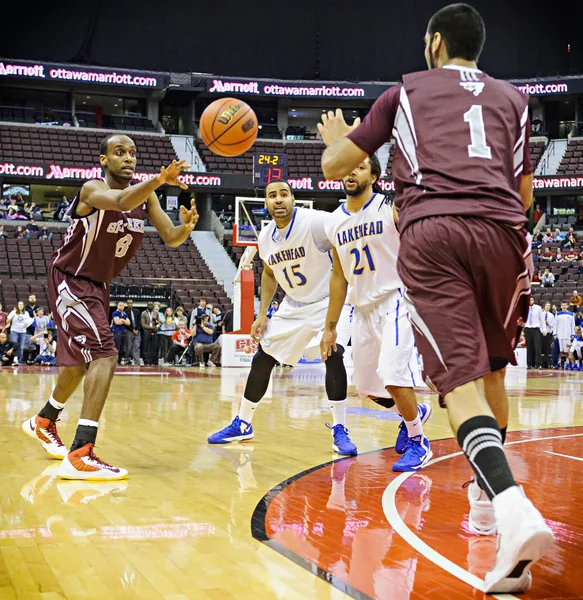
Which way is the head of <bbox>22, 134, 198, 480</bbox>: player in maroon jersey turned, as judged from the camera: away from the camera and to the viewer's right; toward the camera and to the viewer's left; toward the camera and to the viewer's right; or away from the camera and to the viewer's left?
toward the camera and to the viewer's right

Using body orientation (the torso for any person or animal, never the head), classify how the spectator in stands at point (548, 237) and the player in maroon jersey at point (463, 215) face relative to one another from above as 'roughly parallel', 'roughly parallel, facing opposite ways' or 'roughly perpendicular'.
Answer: roughly parallel, facing opposite ways

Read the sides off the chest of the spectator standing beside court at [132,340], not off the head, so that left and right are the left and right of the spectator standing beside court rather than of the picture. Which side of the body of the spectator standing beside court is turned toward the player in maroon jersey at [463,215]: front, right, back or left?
front

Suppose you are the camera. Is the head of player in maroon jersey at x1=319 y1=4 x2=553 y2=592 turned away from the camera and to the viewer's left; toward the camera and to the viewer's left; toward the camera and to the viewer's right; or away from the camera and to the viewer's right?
away from the camera and to the viewer's left

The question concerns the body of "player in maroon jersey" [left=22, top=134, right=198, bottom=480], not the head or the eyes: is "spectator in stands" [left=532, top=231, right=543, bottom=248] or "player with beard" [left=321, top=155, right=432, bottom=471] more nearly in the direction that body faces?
the player with beard
